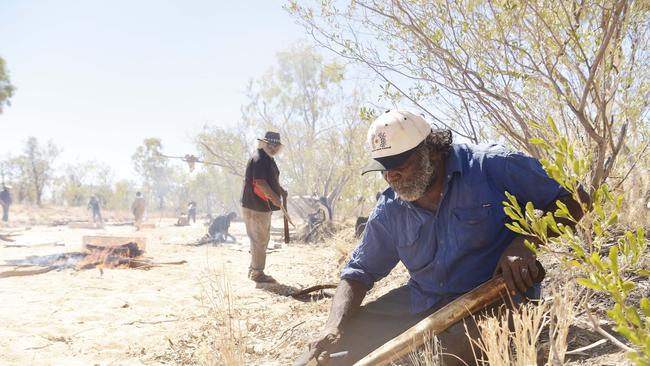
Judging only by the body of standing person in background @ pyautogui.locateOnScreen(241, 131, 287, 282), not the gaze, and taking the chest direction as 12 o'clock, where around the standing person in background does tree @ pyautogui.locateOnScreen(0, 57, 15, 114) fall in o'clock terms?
The tree is roughly at 8 o'clock from the standing person in background.

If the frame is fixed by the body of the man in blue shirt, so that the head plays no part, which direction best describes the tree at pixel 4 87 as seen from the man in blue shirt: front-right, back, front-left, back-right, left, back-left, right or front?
right

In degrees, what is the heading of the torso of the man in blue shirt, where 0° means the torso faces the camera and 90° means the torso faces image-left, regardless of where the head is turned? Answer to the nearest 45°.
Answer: approximately 45°

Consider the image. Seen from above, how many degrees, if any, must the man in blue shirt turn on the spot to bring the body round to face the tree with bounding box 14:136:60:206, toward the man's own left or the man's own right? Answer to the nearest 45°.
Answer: approximately 90° to the man's own right

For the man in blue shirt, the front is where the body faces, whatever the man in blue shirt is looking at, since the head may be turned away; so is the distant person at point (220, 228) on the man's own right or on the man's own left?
on the man's own right

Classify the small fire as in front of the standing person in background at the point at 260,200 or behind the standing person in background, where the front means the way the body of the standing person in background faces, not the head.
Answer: behind

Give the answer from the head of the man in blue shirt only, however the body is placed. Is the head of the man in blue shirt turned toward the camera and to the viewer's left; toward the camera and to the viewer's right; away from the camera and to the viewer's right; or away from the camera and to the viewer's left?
toward the camera and to the viewer's left
